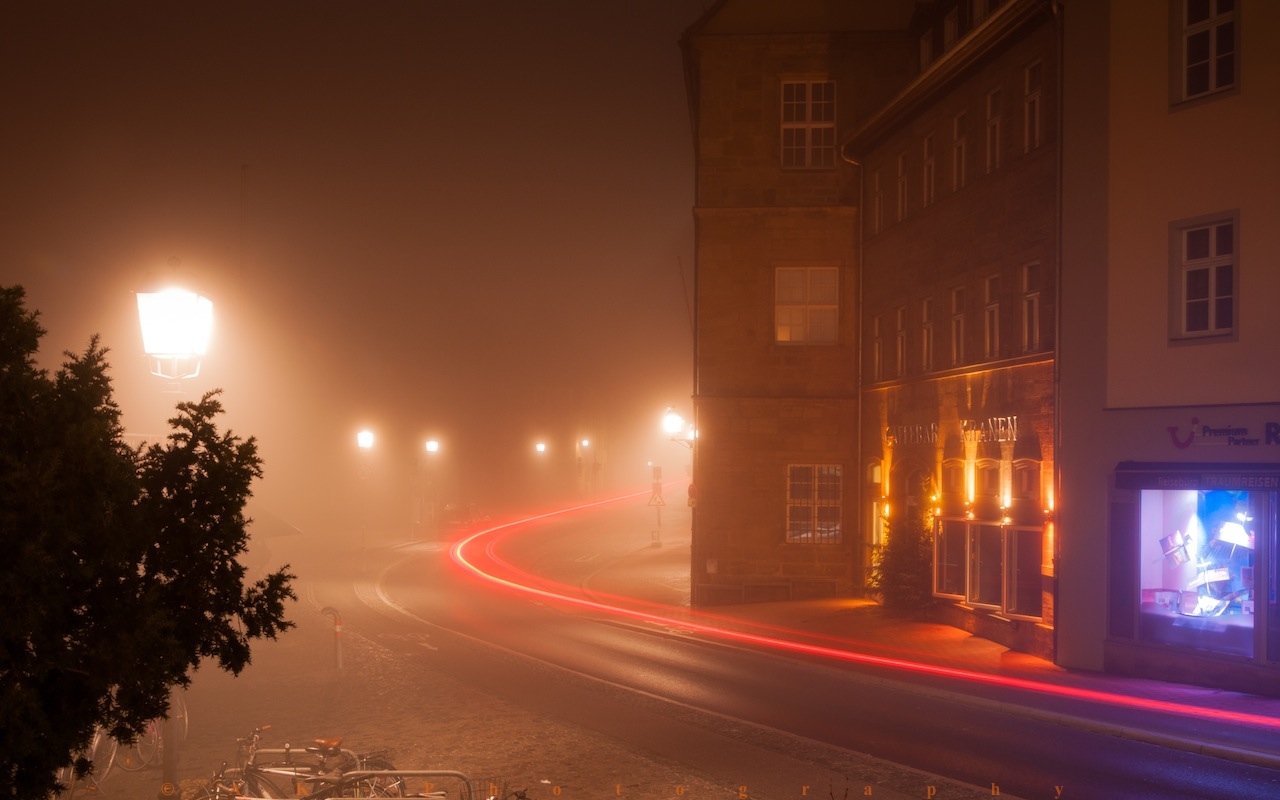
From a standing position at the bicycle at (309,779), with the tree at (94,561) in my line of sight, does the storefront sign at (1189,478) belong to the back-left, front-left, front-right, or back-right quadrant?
back-left

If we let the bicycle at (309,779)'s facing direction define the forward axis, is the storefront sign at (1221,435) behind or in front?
behind

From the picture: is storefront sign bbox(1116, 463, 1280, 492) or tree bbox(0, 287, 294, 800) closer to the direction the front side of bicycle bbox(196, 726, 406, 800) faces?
the tree

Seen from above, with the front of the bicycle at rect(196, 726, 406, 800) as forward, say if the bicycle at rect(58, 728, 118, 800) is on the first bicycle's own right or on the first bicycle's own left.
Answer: on the first bicycle's own right

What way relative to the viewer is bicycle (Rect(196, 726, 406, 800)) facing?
to the viewer's left
